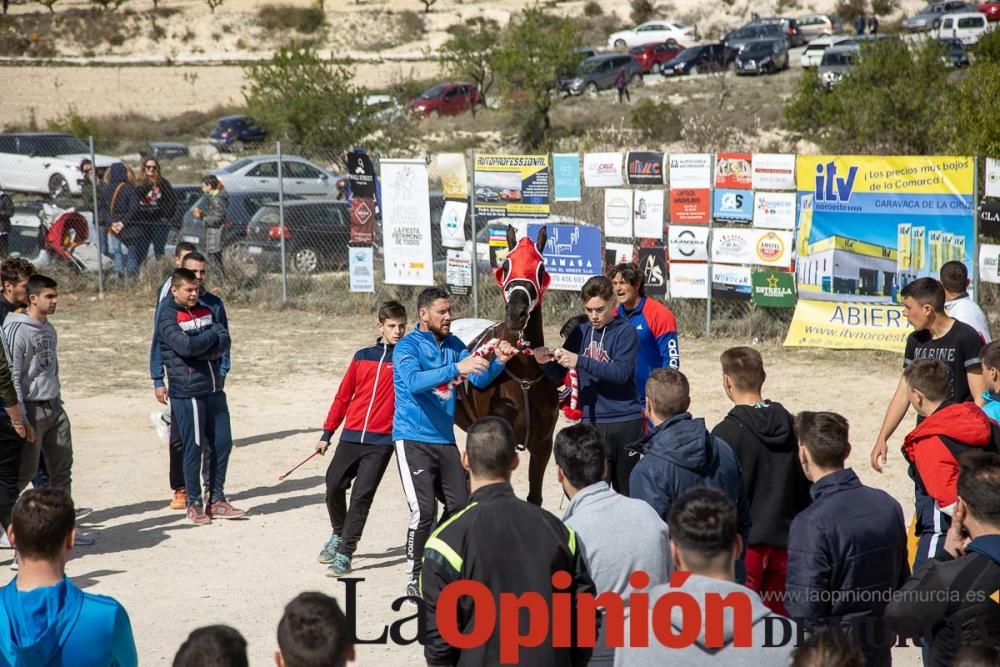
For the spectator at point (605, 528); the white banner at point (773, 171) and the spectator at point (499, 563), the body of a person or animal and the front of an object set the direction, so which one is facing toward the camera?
the white banner

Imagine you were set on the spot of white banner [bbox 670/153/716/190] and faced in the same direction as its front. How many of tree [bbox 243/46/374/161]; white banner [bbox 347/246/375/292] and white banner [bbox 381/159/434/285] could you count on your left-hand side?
0

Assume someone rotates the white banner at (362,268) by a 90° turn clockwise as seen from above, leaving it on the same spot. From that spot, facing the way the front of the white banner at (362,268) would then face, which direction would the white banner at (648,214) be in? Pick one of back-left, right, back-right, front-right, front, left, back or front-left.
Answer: back-left

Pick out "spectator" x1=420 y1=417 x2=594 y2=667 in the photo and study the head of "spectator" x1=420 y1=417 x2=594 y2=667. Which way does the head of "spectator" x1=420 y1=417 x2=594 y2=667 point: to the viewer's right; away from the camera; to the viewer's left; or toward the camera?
away from the camera

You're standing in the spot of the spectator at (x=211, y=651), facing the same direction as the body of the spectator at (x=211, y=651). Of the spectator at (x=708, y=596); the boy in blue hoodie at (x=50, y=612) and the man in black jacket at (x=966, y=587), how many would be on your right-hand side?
2

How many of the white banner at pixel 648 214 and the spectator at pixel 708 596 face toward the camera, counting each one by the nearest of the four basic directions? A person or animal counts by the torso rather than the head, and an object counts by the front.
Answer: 1

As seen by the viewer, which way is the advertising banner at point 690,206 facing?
toward the camera

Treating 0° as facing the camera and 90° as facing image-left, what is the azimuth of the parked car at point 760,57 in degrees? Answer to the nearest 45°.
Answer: approximately 45°

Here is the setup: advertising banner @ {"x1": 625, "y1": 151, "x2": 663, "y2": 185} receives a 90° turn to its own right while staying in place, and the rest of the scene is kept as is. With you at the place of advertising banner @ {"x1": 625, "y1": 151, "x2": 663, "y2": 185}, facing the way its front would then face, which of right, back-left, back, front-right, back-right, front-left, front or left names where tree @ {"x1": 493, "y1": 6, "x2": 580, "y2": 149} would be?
right

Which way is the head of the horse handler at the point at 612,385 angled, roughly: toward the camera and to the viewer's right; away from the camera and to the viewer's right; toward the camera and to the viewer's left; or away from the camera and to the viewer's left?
toward the camera and to the viewer's left

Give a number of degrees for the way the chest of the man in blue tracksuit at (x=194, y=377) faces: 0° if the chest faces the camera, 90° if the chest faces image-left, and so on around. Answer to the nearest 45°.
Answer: approximately 315°

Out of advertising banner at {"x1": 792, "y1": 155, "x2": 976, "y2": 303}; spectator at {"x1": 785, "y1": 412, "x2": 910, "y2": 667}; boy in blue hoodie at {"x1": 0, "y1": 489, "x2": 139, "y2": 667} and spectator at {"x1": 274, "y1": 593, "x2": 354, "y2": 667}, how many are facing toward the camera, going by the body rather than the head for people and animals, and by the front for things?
1

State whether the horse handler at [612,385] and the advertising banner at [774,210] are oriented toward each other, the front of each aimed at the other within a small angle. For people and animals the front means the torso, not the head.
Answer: no

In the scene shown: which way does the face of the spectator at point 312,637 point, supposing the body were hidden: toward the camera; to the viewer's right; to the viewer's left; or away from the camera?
away from the camera

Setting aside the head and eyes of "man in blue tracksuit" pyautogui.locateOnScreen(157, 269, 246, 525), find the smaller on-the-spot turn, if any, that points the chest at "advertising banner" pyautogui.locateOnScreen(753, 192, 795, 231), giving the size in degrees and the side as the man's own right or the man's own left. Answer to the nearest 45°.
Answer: approximately 90° to the man's own left

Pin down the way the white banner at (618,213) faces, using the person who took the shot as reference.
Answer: facing the viewer

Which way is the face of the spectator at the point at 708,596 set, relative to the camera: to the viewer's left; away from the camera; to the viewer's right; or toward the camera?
away from the camera

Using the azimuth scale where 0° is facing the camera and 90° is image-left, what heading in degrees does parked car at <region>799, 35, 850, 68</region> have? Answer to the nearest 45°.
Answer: approximately 45°

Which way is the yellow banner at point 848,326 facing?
toward the camera

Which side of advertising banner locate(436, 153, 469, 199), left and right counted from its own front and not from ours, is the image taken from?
front

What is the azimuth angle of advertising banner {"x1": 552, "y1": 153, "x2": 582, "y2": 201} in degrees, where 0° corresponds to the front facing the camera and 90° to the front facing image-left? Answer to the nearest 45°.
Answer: approximately 0°

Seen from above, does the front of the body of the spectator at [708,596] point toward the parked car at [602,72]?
yes

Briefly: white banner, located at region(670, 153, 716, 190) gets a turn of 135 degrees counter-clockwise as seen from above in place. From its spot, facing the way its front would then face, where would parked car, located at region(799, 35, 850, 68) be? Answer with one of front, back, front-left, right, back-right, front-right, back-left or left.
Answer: front-left

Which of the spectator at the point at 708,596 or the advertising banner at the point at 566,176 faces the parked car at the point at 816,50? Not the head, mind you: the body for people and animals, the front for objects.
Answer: the spectator

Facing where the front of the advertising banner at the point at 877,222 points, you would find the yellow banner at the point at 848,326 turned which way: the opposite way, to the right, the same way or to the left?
the same way

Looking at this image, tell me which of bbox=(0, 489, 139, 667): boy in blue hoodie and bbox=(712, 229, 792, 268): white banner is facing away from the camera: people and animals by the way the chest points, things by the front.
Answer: the boy in blue hoodie
